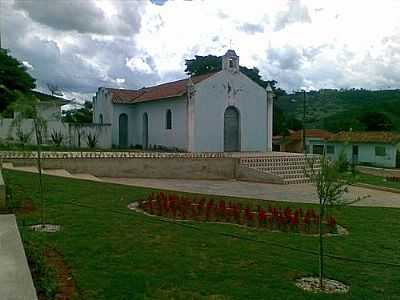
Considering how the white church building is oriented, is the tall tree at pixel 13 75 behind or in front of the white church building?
behind

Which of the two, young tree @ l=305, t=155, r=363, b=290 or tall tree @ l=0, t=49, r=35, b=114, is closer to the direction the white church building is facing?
the young tree

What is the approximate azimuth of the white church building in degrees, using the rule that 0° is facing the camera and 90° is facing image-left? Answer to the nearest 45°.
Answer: approximately 315°

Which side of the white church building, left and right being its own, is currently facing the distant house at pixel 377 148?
left

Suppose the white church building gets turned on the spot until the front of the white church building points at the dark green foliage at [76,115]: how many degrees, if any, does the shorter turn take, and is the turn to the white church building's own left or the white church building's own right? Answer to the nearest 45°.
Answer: approximately 90° to the white church building's own right

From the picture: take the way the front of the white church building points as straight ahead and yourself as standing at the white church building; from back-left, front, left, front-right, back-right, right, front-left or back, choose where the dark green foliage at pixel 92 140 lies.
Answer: back-right

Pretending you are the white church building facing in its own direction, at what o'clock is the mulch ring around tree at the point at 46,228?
The mulch ring around tree is roughly at 2 o'clock from the white church building.

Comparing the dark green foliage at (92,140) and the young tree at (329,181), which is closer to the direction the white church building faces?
the young tree

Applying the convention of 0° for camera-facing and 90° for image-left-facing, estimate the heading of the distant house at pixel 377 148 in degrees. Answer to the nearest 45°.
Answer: approximately 45°

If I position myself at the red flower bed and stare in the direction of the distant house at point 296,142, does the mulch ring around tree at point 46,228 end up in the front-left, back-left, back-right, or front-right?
back-left

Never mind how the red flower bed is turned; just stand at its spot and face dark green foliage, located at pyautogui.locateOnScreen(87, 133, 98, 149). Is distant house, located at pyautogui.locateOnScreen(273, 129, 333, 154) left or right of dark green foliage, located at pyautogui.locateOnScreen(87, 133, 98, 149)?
right

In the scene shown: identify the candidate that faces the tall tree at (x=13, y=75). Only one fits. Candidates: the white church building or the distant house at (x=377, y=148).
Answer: the distant house
